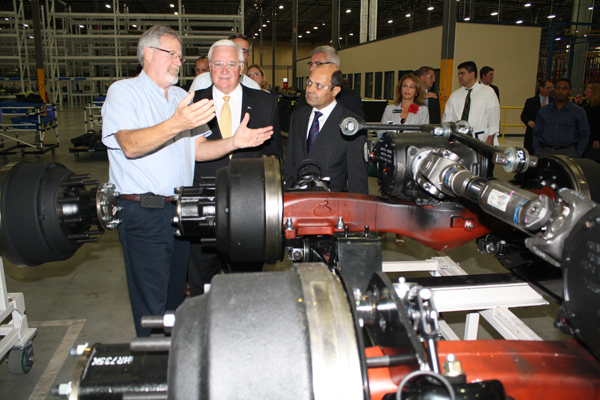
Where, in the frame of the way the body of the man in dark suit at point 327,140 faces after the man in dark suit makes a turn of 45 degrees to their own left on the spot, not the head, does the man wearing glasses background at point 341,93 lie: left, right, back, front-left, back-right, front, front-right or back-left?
back

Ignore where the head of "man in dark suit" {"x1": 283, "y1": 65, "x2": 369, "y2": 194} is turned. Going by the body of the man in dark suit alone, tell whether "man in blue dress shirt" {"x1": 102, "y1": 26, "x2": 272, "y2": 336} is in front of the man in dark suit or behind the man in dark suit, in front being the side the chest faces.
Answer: in front

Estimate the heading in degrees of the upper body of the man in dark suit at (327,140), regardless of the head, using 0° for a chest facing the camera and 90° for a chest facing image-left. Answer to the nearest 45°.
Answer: approximately 45°

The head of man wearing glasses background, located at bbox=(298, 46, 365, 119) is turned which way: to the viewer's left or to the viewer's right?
to the viewer's left

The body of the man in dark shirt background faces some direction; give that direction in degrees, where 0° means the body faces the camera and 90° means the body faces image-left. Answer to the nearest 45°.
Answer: approximately 0°

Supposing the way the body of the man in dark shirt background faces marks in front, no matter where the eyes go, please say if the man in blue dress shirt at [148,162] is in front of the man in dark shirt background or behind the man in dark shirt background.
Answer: in front

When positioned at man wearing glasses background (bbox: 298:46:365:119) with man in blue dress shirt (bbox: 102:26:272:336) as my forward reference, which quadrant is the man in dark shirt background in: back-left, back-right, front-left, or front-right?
back-left

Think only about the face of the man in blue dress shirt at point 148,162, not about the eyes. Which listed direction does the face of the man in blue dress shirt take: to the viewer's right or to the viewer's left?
to the viewer's right
